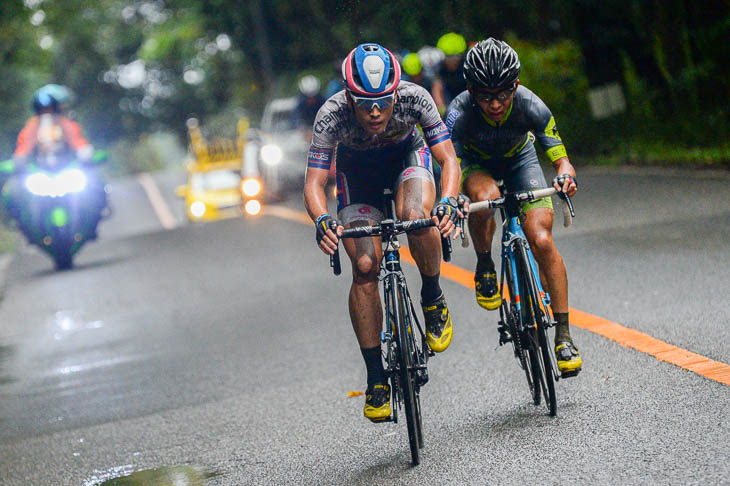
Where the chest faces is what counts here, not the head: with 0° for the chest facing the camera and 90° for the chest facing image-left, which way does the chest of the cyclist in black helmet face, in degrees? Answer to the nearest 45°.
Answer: approximately 0°

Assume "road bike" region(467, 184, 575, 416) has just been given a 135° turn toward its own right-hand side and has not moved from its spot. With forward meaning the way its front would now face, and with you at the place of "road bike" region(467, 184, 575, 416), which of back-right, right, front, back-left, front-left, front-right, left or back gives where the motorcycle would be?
front

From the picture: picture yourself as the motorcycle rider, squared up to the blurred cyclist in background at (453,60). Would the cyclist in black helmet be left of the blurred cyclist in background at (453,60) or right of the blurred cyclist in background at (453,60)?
right

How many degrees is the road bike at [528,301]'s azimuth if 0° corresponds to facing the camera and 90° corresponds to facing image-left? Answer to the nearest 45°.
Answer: approximately 0°

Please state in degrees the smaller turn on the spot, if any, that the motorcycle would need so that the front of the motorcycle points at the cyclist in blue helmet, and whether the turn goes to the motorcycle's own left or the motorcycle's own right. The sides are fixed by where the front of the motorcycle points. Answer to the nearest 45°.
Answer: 0° — it already faces them
